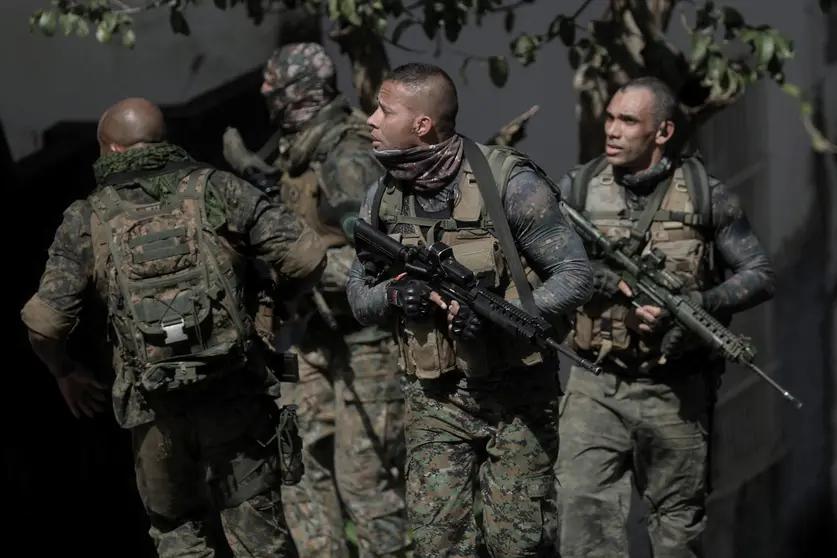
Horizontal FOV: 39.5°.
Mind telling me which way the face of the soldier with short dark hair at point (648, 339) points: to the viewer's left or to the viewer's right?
to the viewer's left

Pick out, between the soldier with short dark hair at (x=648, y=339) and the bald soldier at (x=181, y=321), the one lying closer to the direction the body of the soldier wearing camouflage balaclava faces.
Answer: the bald soldier

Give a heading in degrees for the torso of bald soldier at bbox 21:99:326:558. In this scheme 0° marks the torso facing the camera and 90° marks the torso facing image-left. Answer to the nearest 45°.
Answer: approximately 180°

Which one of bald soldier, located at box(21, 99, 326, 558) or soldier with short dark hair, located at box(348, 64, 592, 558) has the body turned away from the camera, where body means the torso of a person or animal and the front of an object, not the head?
the bald soldier

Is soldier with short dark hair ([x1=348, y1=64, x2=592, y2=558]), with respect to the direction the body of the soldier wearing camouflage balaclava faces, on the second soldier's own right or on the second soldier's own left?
on the second soldier's own left

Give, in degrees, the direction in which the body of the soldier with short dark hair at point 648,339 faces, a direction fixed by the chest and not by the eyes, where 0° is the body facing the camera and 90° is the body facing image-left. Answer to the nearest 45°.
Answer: approximately 45°

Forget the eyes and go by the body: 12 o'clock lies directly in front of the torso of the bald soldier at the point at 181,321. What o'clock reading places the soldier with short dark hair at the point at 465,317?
The soldier with short dark hair is roughly at 4 o'clock from the bald soldier.

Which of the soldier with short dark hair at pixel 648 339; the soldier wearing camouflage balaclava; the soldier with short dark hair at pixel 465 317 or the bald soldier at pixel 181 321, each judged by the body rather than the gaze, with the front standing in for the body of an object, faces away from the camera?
the bald soldier

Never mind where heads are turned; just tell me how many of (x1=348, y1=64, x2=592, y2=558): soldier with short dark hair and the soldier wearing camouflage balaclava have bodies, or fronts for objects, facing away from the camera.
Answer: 0

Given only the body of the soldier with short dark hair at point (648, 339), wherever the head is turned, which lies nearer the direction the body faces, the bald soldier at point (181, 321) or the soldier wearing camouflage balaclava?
the bald soldier

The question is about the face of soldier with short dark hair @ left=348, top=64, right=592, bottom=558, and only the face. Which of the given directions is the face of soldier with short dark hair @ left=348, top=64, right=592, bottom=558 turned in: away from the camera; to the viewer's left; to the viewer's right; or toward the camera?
to the viewer's left

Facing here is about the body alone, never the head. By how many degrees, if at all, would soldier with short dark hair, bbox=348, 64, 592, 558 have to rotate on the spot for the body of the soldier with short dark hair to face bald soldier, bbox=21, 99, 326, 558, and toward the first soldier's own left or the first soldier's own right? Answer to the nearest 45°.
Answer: approximately 45° to the first soldier's own right

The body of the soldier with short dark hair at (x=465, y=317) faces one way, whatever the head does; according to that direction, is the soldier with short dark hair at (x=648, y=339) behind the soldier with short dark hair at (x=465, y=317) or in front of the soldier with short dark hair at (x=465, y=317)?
behind

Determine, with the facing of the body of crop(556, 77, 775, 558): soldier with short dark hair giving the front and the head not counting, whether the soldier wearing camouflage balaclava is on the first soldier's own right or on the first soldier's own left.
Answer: on the first soldier's own right
